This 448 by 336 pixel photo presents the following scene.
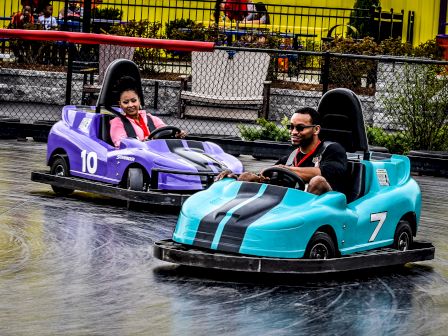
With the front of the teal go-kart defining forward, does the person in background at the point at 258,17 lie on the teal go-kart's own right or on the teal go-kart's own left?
on the teal go-kart's own right

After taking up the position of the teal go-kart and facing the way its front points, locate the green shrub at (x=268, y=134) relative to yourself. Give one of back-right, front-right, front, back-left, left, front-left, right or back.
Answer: back-right

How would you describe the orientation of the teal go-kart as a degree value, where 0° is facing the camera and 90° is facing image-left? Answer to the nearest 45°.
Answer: approximately 45°

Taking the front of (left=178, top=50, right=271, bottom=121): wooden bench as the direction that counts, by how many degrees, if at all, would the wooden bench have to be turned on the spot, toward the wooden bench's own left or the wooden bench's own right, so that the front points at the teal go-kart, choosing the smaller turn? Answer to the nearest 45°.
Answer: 0° — it already faces it

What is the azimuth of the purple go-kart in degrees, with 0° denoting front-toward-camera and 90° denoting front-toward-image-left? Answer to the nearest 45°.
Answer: approximately 315°

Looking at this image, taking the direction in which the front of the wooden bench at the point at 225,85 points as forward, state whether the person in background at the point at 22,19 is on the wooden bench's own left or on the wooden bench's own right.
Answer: on the wooden bench's own right

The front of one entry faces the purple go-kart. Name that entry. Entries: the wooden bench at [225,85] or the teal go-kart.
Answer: the wooden bench

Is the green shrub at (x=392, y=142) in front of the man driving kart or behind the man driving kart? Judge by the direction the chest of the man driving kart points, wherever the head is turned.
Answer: behind

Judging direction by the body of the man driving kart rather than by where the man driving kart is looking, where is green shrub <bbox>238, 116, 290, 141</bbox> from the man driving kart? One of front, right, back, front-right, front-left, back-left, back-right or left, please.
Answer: back-right
